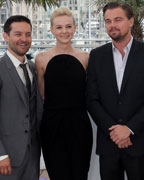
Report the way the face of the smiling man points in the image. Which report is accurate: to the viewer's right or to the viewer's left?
to the viewer's right

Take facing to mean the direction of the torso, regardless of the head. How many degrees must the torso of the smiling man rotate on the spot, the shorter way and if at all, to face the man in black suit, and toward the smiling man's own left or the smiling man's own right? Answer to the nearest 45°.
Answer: approximately 45° to the smiling man's own left

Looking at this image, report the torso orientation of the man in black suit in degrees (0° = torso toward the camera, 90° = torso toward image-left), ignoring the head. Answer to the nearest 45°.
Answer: approximately 0°

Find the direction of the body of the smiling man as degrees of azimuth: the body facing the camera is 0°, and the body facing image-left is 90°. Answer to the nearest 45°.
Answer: approximately 315°

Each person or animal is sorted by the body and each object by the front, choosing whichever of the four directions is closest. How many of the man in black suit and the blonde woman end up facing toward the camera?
2

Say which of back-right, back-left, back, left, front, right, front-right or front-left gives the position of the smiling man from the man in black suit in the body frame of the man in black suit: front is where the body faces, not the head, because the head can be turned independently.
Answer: right
